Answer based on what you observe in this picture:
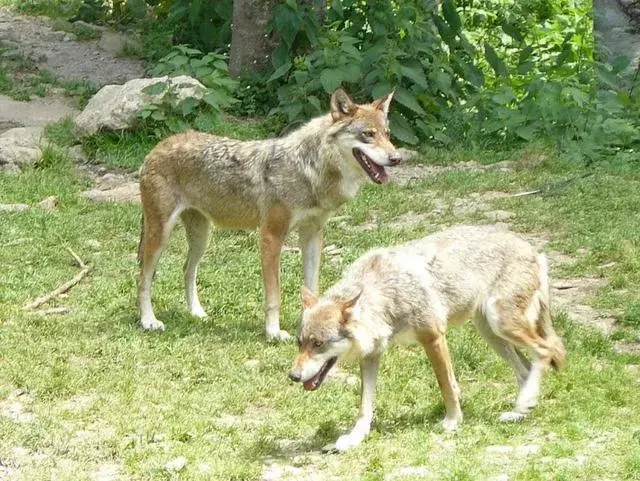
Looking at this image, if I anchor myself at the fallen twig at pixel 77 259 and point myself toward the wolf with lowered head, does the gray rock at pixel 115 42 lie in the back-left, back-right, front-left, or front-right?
back-left

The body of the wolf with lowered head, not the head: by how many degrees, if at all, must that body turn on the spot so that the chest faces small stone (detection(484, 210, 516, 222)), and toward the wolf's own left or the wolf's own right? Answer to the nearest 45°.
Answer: approximately 135° to the wolf's own right

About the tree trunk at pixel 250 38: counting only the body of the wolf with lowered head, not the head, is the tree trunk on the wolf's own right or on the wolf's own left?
on the wolf's own right

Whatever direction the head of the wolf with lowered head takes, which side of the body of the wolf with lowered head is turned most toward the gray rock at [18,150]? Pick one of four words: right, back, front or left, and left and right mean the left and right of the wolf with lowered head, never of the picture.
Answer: right

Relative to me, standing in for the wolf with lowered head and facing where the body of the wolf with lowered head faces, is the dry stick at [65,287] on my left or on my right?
on my right

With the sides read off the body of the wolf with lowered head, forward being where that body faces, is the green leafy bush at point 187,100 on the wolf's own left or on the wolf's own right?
on the wolf's own right

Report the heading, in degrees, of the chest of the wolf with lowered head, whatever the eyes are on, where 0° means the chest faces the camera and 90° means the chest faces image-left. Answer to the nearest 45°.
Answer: approximately 45°

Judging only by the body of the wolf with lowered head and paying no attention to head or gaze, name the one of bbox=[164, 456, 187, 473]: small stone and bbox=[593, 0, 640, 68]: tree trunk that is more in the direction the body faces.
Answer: the small stone

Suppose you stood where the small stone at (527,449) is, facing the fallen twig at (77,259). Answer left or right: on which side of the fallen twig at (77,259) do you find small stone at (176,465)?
left

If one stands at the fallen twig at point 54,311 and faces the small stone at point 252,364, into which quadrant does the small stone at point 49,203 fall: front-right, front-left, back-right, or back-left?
back-left

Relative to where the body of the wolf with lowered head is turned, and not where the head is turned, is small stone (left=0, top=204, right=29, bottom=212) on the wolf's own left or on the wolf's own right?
on the wolf's own right

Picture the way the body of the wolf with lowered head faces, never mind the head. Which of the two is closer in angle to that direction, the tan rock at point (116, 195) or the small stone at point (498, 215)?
the tan rock

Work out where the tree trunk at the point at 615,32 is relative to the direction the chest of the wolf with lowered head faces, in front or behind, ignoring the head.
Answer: behind
